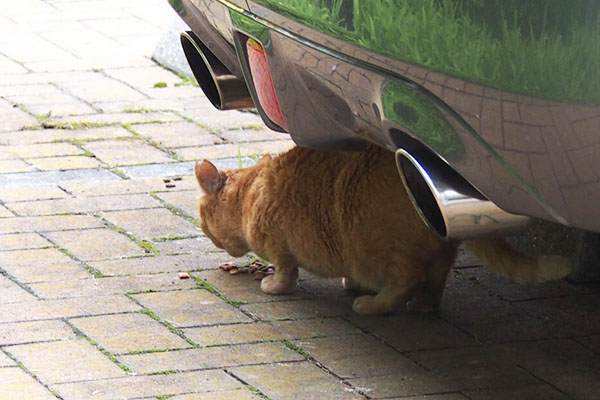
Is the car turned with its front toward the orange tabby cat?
no

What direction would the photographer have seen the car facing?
facing away from the viewer and to the right of the viewer
